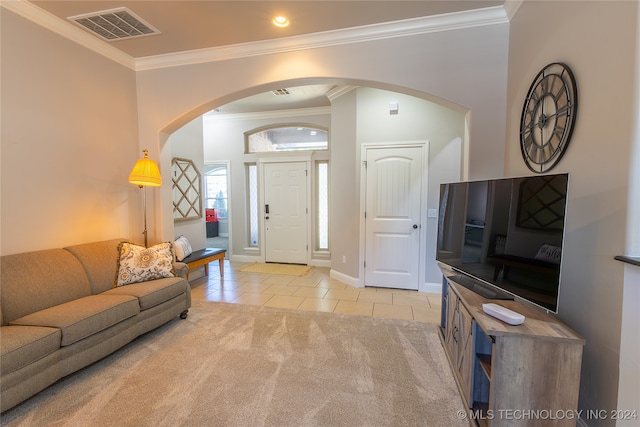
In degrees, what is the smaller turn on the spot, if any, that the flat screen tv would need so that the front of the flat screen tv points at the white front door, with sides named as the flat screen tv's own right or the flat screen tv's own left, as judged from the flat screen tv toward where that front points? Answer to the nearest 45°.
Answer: approximately 90° to the flat screen tv's own right

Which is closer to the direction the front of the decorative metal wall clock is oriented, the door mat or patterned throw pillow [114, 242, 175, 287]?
the patterned throw pillow

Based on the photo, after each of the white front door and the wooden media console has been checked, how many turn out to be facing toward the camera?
1

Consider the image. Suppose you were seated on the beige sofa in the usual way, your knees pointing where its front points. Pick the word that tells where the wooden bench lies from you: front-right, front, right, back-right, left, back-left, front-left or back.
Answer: left

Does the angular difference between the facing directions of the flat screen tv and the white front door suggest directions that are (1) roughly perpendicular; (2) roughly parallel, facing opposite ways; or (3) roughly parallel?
roughly perpendicular

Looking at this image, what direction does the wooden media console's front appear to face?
to the viewer's left

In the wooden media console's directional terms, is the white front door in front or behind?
in front

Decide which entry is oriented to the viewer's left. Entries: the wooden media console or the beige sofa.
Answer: the wooden media console

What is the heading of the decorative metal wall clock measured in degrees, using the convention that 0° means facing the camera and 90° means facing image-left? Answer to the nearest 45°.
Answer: approximately 45°

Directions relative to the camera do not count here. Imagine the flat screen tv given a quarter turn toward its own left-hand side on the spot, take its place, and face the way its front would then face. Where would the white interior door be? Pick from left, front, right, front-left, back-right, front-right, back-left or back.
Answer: back

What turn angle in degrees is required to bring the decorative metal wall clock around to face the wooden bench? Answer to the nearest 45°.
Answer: approximately 45° to its right

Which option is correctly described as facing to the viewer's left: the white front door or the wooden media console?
the wooden media console

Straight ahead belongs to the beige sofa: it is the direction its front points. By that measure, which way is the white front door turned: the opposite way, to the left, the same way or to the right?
to the right

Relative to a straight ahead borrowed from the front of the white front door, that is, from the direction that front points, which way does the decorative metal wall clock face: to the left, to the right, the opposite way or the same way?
to the right
